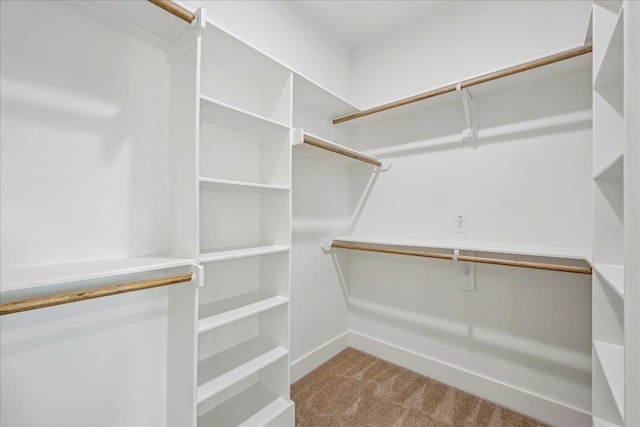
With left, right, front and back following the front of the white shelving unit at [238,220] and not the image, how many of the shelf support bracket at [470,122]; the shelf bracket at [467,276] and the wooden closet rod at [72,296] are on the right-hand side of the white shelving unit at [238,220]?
1

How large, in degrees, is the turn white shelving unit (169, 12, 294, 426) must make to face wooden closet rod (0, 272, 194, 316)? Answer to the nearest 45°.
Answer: approximately 90° to its right

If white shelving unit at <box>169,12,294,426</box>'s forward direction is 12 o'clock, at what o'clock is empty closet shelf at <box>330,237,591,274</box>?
The empty closet shelf is roughly at 11 o'clock from the white shelving unit.

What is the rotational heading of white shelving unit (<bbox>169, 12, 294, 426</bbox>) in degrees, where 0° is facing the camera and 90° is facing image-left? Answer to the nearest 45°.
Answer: approximately 315°

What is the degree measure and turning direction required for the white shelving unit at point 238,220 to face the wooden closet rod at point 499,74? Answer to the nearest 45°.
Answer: approximately 45° to its left

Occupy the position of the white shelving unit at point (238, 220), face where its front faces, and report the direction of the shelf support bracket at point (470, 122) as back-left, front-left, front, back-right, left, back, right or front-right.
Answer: front-left

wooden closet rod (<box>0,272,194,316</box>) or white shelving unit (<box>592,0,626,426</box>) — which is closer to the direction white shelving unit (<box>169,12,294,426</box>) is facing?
the white shelving unit

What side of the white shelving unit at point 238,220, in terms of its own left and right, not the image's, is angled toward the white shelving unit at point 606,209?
front

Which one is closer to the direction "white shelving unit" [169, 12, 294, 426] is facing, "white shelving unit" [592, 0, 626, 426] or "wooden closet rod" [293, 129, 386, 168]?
the white shelving unit

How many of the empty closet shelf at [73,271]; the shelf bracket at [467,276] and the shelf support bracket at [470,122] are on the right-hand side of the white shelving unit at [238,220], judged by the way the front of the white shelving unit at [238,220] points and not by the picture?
1
